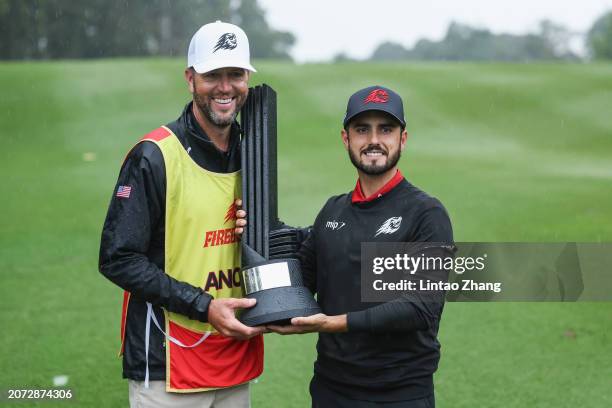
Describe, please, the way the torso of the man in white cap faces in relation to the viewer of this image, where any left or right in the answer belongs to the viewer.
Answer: facing the viewer and to the right of the viewer
